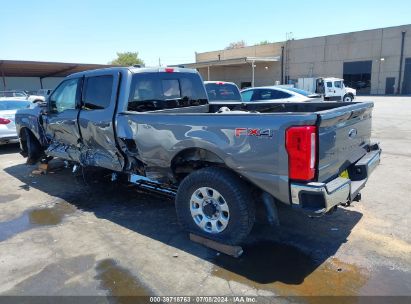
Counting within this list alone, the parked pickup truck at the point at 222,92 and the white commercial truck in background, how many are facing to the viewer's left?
0

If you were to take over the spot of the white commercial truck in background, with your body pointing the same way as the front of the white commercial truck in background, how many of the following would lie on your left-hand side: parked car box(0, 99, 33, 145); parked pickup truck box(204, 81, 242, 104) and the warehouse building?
1

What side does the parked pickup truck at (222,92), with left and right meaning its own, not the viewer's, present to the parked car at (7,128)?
left

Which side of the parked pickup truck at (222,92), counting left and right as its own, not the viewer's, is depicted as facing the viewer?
back

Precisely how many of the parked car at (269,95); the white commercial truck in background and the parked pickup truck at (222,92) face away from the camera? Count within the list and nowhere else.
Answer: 1

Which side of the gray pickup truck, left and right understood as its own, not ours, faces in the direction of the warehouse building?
right

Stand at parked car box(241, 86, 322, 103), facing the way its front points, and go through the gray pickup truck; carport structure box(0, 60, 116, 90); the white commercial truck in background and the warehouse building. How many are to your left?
1

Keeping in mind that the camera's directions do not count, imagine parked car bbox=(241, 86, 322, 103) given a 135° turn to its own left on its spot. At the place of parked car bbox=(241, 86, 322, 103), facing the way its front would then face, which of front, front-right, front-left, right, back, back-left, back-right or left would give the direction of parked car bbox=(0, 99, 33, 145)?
right

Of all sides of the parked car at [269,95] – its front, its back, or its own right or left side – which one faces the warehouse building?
right

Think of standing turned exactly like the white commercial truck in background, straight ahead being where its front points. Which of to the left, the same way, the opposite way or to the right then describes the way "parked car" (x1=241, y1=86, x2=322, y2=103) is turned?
the opposite way

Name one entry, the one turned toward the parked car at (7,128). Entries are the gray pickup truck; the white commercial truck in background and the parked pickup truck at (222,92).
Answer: the gray pickup truck

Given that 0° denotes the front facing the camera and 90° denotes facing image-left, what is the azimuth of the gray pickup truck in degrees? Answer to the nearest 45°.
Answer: approximately 135°

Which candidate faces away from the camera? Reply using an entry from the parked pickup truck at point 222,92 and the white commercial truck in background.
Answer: the parked pickup truck

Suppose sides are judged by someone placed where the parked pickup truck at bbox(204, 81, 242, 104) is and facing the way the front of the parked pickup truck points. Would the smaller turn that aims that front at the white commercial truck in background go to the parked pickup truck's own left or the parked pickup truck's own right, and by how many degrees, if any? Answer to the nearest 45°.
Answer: approximately 45° to the parked pickup truck's own right

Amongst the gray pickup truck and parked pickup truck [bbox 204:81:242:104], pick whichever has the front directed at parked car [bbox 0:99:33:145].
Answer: the gray pickup truck

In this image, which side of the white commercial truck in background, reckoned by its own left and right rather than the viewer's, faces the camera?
right
